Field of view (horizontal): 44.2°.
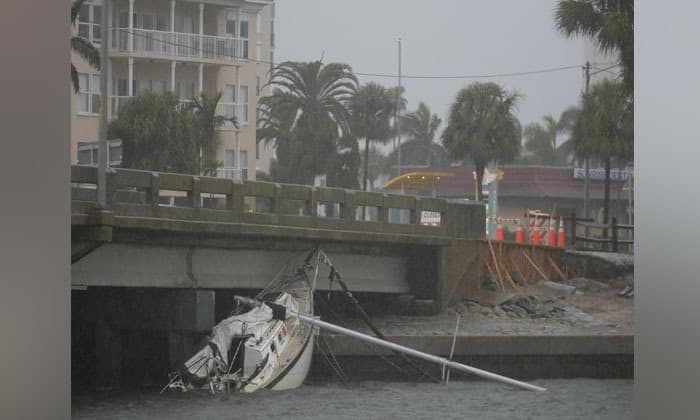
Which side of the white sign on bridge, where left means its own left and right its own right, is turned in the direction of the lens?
front

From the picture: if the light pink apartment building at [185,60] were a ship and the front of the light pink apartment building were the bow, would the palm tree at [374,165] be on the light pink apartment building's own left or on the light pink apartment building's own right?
on the light pink apartment building's own left

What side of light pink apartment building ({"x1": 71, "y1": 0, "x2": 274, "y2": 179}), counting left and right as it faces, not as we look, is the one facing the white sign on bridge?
front

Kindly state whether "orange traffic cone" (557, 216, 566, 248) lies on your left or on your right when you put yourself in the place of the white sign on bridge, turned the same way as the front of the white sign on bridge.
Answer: on your left

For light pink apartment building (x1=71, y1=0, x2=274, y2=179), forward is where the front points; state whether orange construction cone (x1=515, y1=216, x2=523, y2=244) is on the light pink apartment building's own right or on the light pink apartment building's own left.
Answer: on the light pink apartment building's own left

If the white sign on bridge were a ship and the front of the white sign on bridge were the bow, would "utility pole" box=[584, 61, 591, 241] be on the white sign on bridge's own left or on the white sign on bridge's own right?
on the white sign on bridge's own left

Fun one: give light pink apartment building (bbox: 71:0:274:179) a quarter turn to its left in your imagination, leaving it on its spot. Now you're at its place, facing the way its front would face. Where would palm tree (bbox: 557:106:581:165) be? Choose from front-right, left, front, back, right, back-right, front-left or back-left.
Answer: front

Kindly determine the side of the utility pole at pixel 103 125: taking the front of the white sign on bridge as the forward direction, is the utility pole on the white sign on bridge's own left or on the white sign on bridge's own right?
on the white sign on bridge's own right

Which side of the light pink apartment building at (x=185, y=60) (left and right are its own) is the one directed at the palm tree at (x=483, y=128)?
left

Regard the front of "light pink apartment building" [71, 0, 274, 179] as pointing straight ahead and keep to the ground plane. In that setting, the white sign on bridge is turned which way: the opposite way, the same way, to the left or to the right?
the same way

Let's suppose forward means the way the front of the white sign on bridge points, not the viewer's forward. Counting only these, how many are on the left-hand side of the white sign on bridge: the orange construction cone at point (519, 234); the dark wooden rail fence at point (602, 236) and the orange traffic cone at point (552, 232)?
3

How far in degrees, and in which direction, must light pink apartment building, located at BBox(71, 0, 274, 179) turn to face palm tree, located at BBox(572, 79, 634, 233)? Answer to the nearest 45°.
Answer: approximately 90° to its left

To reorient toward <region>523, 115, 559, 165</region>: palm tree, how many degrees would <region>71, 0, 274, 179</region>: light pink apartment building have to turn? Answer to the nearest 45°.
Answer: approximately 90° to its left

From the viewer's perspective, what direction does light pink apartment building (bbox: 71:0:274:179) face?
toward the camera
